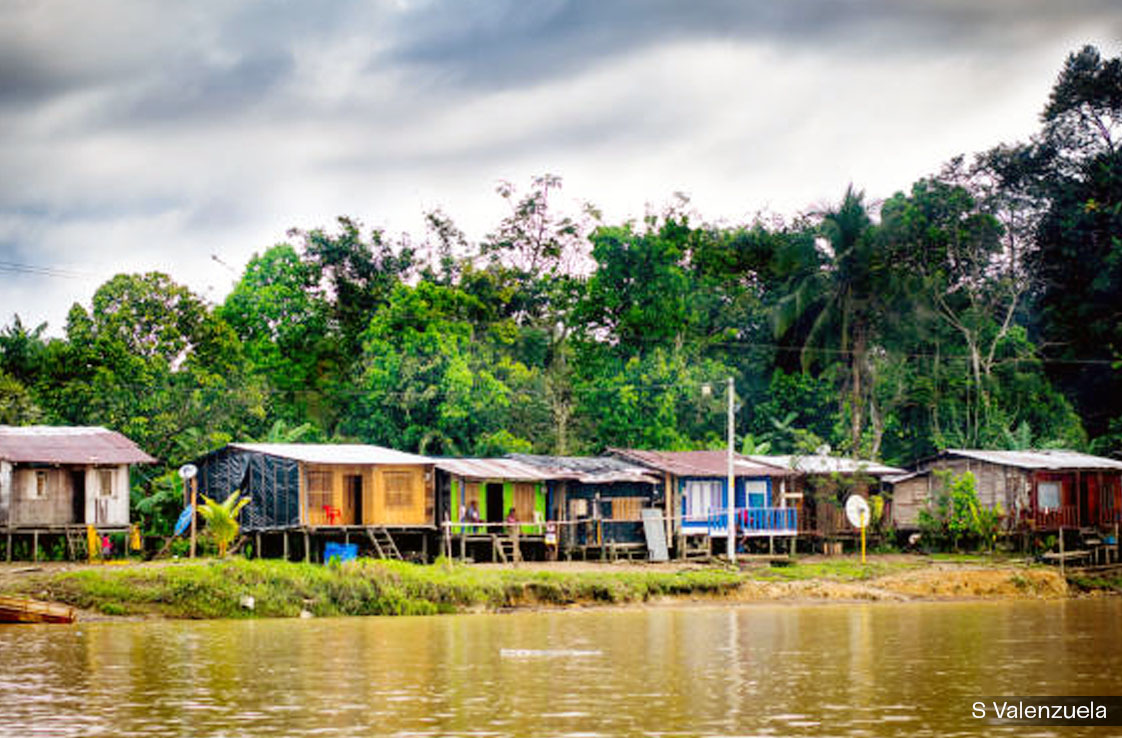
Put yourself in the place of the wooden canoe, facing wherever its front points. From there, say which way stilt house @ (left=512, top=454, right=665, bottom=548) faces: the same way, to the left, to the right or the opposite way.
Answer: to the right

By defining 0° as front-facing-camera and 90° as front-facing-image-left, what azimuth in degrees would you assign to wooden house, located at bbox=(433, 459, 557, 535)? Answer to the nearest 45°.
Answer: approximately 0°

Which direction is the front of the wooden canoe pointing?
to the viewer's right

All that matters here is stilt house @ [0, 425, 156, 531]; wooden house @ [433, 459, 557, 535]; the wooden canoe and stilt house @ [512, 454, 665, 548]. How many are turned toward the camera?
3

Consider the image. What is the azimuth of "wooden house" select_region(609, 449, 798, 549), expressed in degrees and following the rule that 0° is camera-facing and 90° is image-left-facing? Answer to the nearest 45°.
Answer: approximately 0°
